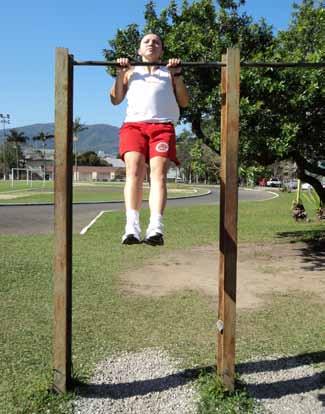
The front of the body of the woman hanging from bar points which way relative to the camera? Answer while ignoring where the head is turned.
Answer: toward the camera

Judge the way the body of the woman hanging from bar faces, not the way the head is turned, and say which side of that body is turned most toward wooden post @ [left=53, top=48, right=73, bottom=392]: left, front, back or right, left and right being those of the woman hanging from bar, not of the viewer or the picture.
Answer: right

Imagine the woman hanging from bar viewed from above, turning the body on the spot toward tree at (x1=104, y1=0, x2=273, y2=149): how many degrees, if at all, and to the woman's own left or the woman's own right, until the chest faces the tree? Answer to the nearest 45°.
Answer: approximately 180°

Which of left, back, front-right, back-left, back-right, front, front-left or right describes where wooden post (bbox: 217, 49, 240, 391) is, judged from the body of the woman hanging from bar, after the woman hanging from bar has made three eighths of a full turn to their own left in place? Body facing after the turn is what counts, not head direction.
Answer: front-right

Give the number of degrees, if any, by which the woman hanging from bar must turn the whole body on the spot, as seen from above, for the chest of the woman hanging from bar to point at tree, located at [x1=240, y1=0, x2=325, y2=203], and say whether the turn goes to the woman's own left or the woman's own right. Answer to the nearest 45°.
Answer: approximately 135° to the woman's own left
